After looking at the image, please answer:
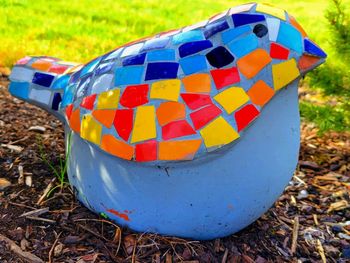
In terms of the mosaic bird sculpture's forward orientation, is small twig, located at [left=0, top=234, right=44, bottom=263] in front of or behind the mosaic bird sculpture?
behind

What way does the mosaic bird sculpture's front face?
to the viewer's right
